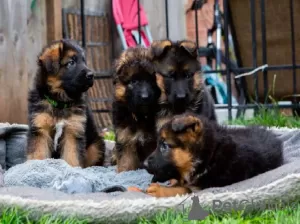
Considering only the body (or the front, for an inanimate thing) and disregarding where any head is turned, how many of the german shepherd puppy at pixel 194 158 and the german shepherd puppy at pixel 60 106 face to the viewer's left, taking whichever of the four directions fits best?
1

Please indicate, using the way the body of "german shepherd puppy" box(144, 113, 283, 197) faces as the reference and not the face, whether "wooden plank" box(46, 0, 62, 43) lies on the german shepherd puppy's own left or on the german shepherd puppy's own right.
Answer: on the german shepherd puppy's own right

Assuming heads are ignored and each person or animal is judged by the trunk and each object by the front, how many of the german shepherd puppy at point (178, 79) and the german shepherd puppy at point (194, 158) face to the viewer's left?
1

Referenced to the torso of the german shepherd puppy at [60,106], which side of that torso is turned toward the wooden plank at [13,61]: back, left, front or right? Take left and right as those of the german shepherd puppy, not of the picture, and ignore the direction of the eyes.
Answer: back

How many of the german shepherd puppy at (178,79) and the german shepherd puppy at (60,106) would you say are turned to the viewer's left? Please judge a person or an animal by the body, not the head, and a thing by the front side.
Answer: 0

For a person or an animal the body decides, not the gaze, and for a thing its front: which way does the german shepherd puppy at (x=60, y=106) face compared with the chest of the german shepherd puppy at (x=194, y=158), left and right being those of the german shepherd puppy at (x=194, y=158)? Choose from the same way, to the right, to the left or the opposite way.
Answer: to the left

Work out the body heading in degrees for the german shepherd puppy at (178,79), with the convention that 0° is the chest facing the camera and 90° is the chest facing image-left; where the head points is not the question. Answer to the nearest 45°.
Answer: approximately 0°

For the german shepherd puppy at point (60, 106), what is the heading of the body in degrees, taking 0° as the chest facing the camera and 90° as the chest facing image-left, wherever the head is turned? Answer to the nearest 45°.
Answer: approximately 0°

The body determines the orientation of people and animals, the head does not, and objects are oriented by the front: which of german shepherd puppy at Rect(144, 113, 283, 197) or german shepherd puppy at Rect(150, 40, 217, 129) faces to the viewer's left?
german shepherd puppy at Rect(144, 113, 283, 197)

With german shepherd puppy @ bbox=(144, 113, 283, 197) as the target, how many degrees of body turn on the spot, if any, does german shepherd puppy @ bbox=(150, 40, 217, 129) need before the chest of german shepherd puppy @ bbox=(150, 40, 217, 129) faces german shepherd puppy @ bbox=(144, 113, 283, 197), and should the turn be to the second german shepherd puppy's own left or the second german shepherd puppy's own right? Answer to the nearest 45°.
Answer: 0° — it already faces it

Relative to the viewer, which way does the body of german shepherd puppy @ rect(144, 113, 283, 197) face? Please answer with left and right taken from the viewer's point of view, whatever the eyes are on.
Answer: facing to the left of the viewer
